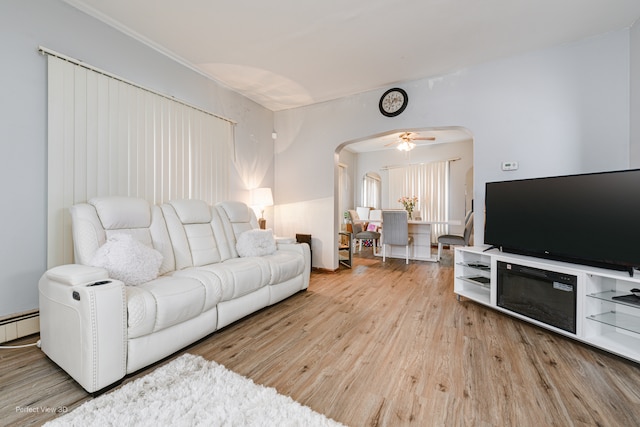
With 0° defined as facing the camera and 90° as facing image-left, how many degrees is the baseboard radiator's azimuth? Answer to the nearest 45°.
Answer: approximately 315°

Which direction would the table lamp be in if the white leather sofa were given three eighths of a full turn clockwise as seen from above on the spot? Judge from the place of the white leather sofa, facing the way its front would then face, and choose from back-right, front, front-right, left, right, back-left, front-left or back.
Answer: back-right

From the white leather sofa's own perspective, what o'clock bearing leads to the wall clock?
The wall clock is roughly at 10 o'clock from the white leather sofa.

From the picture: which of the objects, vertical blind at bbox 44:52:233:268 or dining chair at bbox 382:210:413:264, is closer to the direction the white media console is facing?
the vertical blind

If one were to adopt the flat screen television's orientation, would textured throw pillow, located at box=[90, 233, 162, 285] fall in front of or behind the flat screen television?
in front

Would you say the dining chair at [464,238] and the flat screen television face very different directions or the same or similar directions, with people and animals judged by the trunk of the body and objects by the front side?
same or similar directions

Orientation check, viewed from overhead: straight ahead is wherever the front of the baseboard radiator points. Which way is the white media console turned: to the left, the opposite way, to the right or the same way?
the opposite way

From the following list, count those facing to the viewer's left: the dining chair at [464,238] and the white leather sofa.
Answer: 1

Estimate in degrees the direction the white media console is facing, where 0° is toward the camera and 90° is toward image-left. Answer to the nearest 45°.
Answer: approximately 45°

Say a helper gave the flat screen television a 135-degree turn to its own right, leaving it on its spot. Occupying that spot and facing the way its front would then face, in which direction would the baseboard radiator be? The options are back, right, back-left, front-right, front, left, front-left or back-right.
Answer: back-left

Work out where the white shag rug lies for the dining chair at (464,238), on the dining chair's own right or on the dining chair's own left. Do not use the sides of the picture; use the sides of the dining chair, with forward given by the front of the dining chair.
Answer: on the dining chair's own left

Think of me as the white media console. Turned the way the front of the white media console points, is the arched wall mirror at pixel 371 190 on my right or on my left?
on my right

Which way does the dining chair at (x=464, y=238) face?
to the viewer's left

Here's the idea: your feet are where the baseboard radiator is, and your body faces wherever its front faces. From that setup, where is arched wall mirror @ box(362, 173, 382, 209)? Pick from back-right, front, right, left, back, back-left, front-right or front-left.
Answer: front-left

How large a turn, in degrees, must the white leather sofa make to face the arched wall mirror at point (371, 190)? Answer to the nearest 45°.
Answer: approximately 90° to its left

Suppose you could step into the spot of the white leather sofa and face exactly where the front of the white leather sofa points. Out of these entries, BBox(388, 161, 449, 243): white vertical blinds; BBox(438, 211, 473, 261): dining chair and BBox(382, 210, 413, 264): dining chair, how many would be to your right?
0

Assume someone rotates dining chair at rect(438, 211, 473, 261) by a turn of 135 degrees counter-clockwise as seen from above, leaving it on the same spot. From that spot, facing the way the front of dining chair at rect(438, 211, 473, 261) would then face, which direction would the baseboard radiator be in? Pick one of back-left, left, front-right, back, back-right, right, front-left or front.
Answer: right

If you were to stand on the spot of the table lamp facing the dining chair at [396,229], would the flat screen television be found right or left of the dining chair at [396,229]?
right

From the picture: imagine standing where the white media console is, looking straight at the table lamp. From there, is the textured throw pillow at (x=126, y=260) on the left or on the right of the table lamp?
left

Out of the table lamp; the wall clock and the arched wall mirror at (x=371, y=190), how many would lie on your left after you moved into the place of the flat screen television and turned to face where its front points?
0

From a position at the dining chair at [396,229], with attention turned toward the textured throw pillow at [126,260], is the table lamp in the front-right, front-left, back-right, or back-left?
front-right

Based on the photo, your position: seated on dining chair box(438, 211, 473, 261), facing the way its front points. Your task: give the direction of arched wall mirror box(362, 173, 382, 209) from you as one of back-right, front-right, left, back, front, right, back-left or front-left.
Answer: front-right

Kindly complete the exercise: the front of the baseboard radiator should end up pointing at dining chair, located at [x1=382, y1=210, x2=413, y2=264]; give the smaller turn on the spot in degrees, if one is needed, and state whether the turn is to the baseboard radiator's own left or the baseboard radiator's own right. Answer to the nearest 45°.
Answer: approximately 45° to the baseboard radiator's own left
